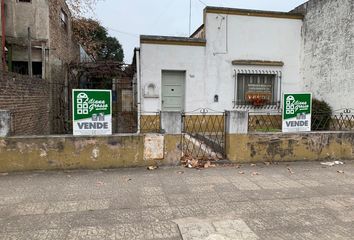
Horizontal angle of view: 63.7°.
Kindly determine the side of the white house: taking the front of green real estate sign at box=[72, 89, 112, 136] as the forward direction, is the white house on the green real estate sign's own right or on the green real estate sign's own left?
on the green real estate sign's own left

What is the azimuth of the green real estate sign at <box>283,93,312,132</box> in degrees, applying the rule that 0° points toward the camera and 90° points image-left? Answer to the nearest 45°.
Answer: approximately 0°

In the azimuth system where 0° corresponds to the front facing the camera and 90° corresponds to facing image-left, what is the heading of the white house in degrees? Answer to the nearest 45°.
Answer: approximately 0°

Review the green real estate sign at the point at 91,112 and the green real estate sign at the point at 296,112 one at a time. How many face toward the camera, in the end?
2

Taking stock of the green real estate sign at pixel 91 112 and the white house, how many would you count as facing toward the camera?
2

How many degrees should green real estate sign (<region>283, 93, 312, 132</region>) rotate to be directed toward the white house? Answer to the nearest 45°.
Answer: approximately 135° to its right

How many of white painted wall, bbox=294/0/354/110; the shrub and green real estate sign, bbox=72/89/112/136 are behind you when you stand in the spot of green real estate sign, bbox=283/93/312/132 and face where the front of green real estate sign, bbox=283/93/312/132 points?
2

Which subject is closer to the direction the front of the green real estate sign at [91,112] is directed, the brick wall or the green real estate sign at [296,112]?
the green real estate sign
